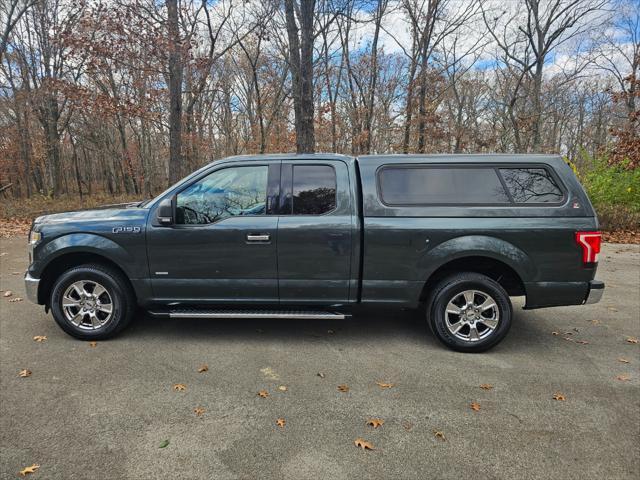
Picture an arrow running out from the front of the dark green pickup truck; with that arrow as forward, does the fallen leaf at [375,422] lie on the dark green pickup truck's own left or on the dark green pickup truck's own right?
on the dark green pickup truck's own left

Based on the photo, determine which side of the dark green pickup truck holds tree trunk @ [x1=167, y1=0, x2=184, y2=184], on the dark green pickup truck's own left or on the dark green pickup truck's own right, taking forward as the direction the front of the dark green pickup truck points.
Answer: on the dark green pickup truck's own right

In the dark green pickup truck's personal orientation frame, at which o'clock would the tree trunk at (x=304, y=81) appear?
The tree trunk is roughly at 3 o'clock from the dark green pickup truck.

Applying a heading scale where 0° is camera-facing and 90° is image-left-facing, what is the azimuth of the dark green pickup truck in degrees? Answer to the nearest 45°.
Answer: approximately 90°

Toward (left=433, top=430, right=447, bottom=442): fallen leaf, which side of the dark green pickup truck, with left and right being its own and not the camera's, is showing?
left

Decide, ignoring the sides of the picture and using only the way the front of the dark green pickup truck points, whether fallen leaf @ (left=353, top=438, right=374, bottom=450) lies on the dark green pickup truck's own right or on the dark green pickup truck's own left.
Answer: on the dark green pickup truck's own left
